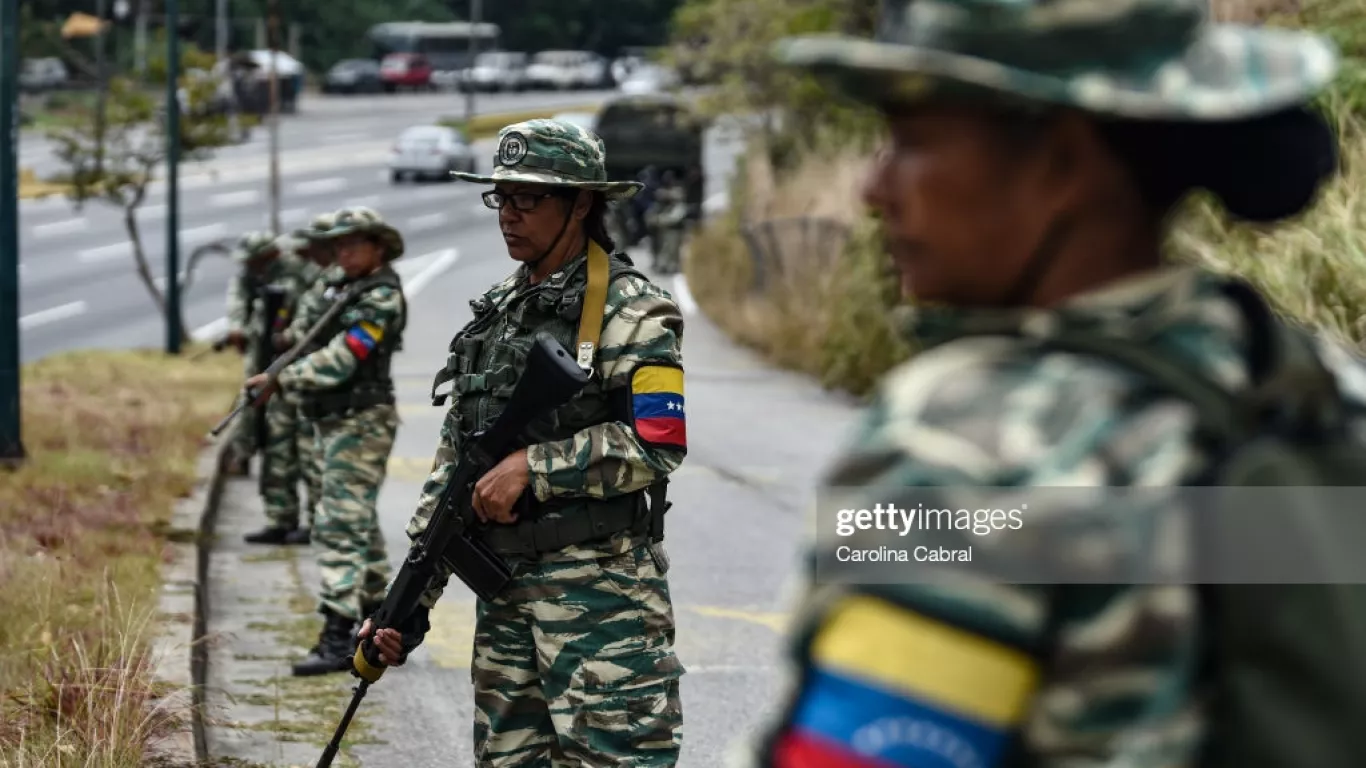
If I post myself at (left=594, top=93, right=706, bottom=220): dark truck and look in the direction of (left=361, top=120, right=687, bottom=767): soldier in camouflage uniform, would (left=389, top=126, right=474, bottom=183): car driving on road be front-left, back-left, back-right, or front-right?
back-right

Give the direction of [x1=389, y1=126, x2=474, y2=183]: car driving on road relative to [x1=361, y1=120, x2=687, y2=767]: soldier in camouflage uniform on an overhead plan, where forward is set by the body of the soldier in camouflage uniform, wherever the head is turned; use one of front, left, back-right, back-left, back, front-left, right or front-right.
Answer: back-right

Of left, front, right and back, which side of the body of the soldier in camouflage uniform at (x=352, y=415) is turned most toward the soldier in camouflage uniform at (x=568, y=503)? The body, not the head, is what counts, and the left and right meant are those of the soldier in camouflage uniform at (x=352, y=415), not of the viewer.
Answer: left

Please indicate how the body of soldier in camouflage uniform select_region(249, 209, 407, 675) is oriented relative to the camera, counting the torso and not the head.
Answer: to the viewer's left

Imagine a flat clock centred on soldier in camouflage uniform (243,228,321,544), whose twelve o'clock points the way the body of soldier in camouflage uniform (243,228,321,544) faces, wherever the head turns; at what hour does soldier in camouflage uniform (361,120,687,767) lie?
soldier in camouflage uniform (361,120,687,767) is roughly at 9 o'clock from soldier in camouflage uniform (243,228,321,544).

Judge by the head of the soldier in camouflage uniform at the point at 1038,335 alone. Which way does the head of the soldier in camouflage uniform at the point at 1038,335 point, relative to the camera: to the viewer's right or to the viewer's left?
to the viewer's left

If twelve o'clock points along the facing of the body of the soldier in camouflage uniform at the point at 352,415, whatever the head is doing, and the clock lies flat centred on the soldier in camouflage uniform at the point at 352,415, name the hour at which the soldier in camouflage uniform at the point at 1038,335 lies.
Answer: the soldier in camouflage uniform at the point at 1038,335 is roughly at 9 o'clock from the soldier in camouflage uniform at the point at 352,415.

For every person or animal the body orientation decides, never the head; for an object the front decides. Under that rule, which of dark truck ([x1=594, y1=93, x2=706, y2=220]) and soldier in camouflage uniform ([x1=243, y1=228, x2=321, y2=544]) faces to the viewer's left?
the soldier in camouflage uniform

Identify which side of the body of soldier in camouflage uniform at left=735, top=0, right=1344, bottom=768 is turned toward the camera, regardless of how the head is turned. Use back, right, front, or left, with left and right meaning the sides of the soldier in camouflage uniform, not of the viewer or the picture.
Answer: left
